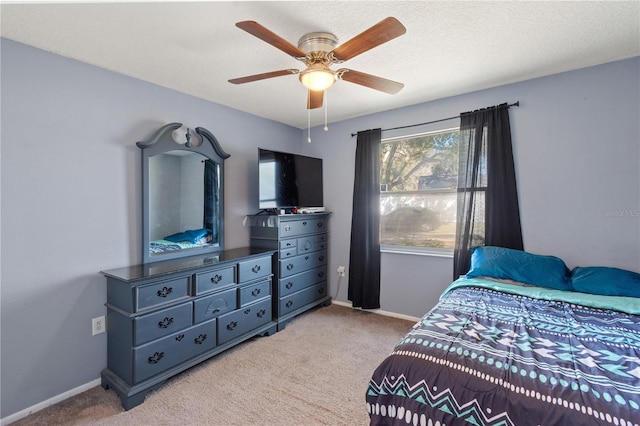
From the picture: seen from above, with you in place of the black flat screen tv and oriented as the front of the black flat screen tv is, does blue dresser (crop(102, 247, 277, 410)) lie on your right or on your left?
on your right

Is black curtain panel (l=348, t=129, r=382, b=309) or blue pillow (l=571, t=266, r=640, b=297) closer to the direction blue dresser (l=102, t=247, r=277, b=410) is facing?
the blue pillow

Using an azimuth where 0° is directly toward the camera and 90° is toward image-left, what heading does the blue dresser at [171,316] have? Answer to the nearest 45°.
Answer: approximately 315°

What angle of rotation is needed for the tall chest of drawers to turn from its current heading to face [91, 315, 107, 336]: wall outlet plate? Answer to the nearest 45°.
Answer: approximately 90° to its right

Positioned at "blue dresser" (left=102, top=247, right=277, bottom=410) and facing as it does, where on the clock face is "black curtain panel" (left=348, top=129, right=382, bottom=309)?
The black curtain panel is roughly at 10 o'clock from the blue dresser.
